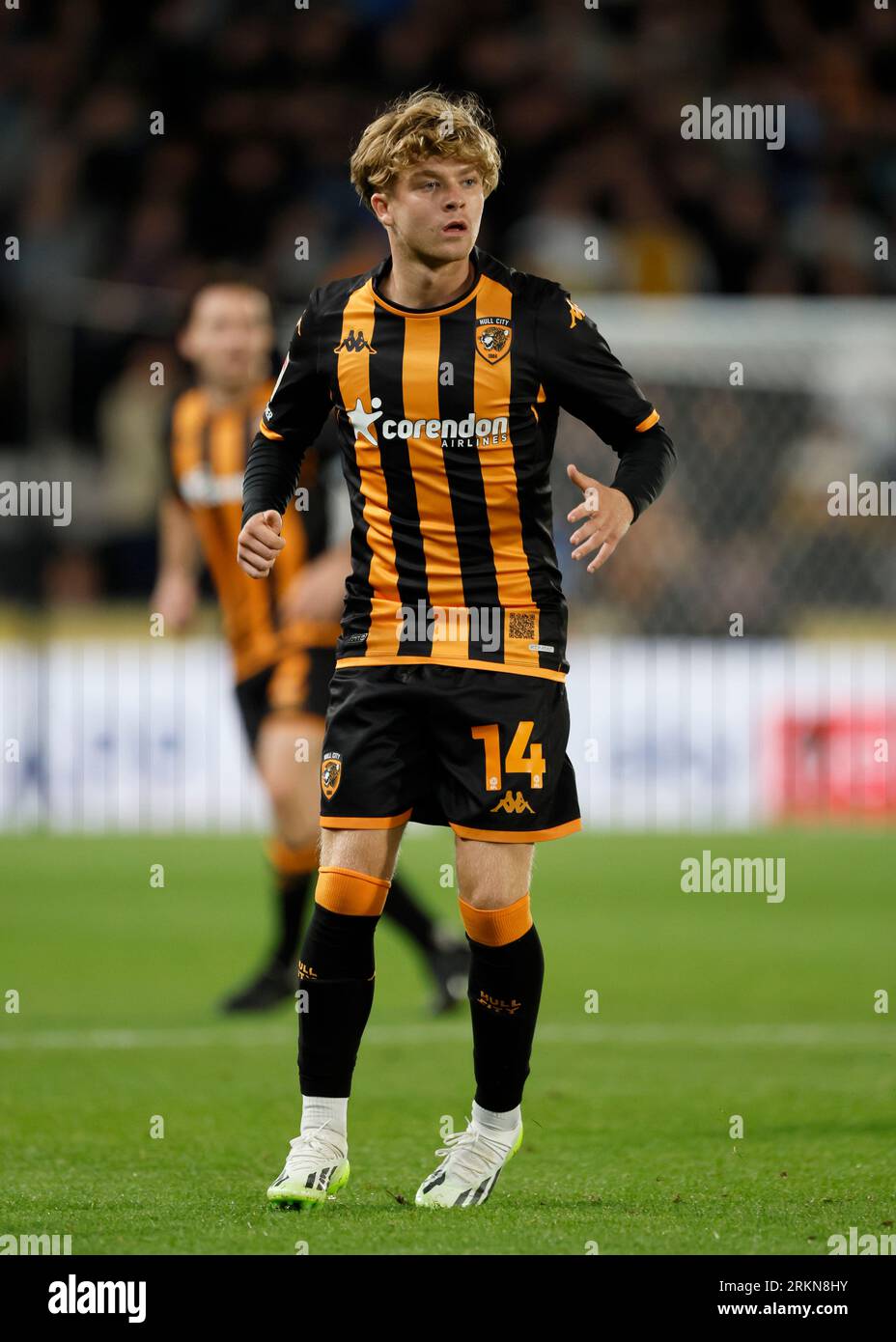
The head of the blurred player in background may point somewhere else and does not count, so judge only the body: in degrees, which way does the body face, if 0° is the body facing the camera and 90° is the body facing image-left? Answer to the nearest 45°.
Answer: approximately 45°

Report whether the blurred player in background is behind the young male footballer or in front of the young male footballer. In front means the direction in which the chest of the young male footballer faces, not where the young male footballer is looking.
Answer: behind

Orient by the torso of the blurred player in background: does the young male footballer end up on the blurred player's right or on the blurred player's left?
on the blurred player's left
